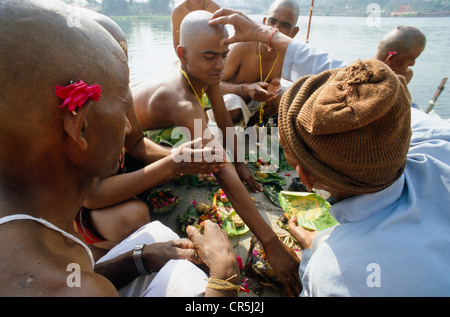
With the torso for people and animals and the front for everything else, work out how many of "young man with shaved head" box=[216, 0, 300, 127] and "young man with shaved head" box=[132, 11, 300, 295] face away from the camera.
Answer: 0

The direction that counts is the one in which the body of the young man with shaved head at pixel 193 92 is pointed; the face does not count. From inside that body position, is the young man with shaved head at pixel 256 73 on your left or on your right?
on your left

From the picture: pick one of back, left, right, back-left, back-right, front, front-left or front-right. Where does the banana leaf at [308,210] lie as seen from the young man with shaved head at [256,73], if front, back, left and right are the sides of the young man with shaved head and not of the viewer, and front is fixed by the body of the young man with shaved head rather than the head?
front-right

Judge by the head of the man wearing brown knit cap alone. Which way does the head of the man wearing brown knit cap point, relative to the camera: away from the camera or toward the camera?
away from the camera

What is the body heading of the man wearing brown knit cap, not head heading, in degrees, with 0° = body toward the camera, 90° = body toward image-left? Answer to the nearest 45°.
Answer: approximately 135°

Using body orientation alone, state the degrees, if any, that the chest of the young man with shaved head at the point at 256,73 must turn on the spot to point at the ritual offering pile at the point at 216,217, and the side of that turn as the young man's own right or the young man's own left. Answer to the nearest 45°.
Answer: approximately 45° to the young man's own right

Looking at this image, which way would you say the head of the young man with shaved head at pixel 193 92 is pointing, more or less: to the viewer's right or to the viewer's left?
to the viewer's right
